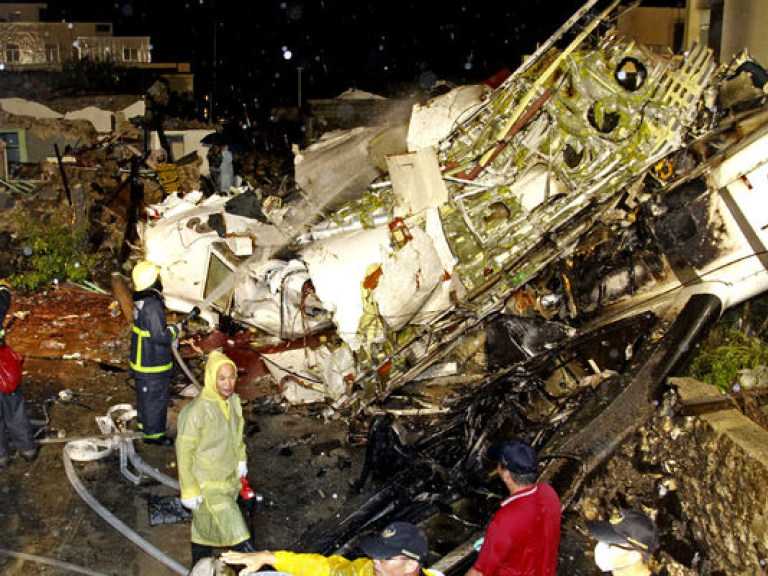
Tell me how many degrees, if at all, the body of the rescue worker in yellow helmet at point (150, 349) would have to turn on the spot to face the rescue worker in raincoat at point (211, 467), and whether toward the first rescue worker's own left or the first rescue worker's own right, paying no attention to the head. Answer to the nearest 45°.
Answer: approximately 135° to the first rescue worker's own right

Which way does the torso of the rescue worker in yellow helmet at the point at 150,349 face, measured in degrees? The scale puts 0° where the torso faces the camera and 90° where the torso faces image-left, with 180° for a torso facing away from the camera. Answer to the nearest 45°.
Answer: approximately 225°

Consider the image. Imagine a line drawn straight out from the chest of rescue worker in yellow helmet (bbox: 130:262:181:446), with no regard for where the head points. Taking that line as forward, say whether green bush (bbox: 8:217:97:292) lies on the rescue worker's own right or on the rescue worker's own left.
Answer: on the rescue worker's own left

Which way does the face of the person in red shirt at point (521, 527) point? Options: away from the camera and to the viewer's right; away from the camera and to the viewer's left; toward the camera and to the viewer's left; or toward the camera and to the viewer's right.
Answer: away from the camera and to the viewer's left

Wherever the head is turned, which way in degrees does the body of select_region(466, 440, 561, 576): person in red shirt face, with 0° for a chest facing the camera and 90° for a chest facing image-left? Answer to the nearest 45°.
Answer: approximately 135°

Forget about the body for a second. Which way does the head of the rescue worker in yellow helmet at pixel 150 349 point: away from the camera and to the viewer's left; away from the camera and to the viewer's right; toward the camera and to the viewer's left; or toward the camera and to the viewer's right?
away from the camera and to the viewer's right

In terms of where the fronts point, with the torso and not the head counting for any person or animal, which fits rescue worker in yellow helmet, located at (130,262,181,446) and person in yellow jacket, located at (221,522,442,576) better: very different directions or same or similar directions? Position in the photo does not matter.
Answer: very different directions

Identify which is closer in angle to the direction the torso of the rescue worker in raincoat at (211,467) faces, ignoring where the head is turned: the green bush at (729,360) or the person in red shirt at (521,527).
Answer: the person in red shirt
